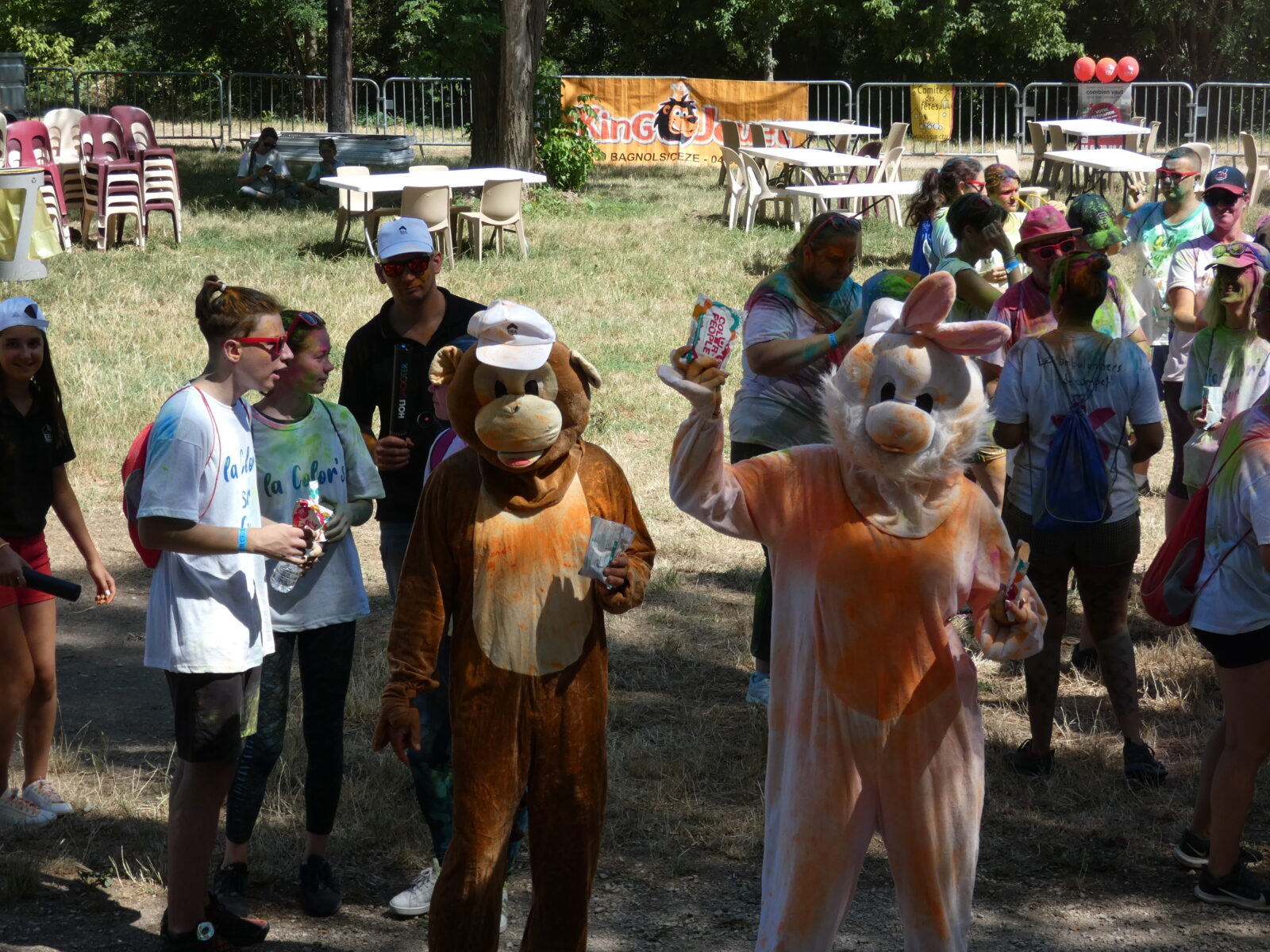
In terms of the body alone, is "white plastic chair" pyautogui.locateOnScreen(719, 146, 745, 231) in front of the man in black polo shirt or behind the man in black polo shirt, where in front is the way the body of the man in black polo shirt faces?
behind

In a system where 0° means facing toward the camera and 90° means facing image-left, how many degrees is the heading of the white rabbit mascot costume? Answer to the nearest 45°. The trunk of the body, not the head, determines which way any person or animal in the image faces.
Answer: approximately 0°

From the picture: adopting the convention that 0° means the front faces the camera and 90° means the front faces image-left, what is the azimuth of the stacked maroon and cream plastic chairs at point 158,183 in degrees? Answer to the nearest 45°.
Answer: approximately 315°

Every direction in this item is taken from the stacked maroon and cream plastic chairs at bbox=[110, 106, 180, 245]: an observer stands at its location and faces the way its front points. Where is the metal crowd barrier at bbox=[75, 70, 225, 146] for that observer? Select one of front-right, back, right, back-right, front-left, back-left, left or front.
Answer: back-left

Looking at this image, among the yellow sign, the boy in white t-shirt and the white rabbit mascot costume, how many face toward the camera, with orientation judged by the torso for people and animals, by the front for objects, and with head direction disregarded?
2

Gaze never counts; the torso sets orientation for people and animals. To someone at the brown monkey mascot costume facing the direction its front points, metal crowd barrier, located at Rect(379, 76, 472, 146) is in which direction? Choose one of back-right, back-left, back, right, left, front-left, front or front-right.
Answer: back

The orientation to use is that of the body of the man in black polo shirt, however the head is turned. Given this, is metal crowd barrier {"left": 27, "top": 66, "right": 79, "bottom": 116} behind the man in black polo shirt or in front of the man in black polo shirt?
behind

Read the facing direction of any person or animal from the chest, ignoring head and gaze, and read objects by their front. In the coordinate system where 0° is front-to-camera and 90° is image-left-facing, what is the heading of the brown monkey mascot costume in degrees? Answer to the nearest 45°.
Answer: approximately 0°

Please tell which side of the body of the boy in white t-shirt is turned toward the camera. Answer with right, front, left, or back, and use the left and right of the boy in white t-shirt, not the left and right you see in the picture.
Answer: right

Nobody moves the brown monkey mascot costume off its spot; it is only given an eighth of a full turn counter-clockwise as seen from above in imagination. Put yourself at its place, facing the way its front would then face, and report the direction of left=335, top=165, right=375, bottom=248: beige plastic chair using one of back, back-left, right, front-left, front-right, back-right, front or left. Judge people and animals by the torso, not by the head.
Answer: back-left
